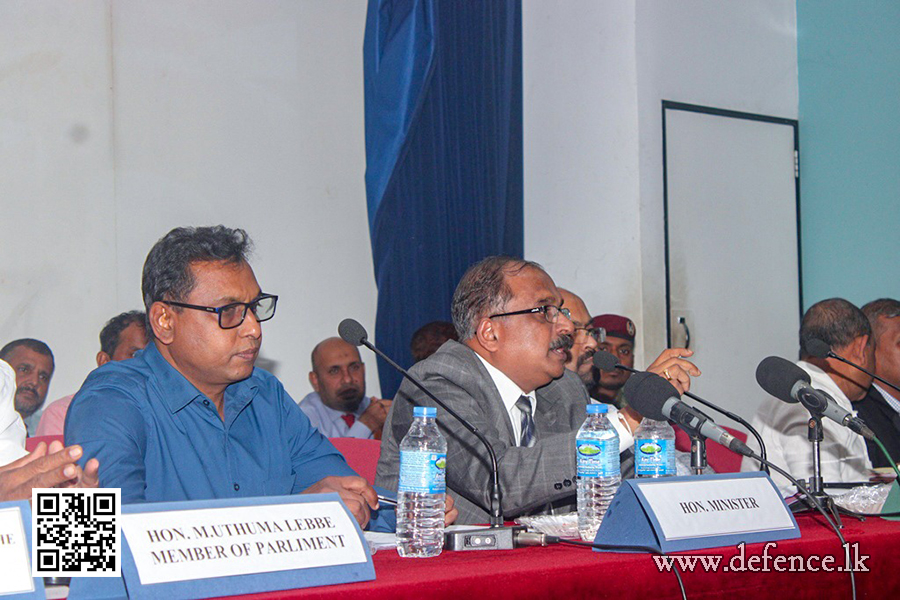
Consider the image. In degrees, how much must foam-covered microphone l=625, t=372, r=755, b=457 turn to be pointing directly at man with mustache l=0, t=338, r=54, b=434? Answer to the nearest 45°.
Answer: approximately 45° to its right

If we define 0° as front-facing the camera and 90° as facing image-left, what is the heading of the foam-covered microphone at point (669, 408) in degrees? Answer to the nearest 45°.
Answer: approximately 90°

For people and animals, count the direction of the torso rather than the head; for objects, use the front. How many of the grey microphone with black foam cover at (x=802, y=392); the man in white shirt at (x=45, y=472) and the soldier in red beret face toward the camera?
1

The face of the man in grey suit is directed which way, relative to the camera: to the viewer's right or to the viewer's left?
to the viewer's right

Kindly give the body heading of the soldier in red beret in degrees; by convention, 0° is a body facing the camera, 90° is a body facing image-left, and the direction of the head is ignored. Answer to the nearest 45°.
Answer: approximately 0°

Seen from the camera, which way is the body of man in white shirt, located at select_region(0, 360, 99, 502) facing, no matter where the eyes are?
to the viewer's right

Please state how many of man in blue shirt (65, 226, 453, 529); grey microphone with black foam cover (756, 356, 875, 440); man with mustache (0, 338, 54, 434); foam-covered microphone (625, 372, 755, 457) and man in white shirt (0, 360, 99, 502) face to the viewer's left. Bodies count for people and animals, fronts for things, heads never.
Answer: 2

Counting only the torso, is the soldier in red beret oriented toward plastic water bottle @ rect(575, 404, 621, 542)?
yes

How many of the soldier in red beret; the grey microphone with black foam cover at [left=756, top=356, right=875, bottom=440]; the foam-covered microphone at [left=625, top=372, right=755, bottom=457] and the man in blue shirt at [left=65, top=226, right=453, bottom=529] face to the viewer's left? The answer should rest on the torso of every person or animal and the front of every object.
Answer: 2
